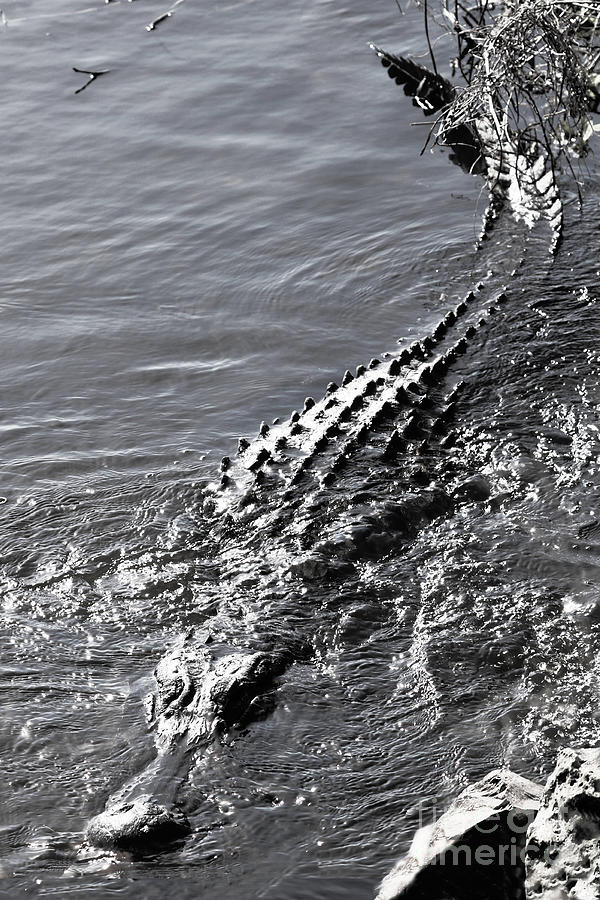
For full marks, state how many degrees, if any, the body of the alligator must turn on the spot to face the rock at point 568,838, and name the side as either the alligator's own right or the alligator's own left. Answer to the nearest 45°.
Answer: approximately 45° to the alligator's own left

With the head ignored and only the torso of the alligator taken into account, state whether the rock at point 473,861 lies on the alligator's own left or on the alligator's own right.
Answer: on the alligator's own left

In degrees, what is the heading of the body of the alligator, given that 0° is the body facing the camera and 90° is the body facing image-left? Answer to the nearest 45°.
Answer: approximately 45°
